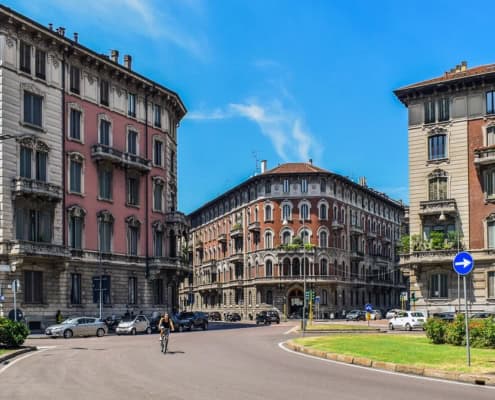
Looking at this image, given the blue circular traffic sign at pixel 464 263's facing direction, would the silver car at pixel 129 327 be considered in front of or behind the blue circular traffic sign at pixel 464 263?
behind

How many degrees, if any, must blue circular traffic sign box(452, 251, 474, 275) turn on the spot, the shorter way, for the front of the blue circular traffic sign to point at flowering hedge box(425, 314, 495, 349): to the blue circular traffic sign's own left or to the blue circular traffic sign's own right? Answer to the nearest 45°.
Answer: approximately 180°

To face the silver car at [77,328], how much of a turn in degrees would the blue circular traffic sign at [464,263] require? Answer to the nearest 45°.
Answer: approximately 135° to its right

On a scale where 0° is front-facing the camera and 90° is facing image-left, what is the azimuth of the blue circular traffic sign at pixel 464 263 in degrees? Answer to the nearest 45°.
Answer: approximately 0°

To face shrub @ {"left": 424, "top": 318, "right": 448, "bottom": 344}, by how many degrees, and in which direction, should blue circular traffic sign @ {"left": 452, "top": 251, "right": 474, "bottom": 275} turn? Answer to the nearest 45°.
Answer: approximately 180°
